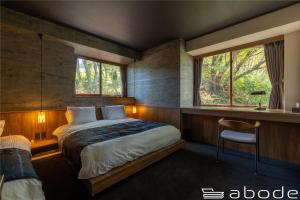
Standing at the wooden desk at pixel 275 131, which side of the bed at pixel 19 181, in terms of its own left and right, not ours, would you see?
left

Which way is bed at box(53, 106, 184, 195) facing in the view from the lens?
facing the viewer and to the right of the viewer

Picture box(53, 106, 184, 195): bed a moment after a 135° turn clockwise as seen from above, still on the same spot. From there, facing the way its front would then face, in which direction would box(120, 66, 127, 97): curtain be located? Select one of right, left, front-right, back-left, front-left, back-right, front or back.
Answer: right

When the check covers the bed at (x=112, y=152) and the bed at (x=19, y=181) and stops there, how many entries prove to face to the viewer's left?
0

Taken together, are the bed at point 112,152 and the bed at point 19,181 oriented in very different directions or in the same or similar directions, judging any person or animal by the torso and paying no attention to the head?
same or similar directions

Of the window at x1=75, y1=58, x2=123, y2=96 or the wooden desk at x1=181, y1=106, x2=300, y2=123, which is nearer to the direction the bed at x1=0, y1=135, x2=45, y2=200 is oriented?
the wooden desk

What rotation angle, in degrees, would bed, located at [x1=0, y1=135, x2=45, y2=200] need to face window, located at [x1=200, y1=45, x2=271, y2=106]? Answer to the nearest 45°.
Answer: approximately 90° to its left

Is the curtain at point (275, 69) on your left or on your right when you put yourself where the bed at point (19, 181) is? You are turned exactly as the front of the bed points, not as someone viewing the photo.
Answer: on your left

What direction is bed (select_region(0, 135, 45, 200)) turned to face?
toward the camera

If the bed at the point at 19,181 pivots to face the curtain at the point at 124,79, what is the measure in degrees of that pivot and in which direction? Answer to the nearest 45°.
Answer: approximately 135° to its left
